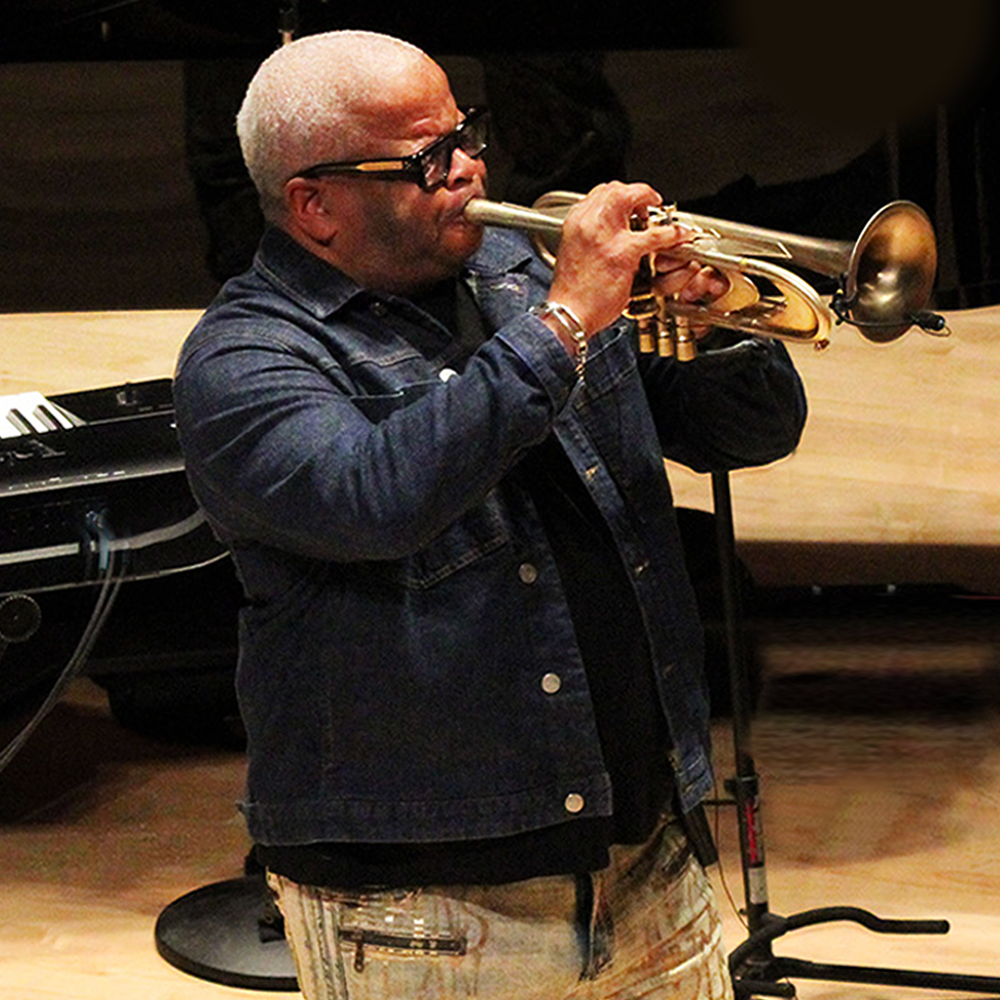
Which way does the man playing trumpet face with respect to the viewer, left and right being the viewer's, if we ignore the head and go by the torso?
facing the viewer and to the right of the viewer
